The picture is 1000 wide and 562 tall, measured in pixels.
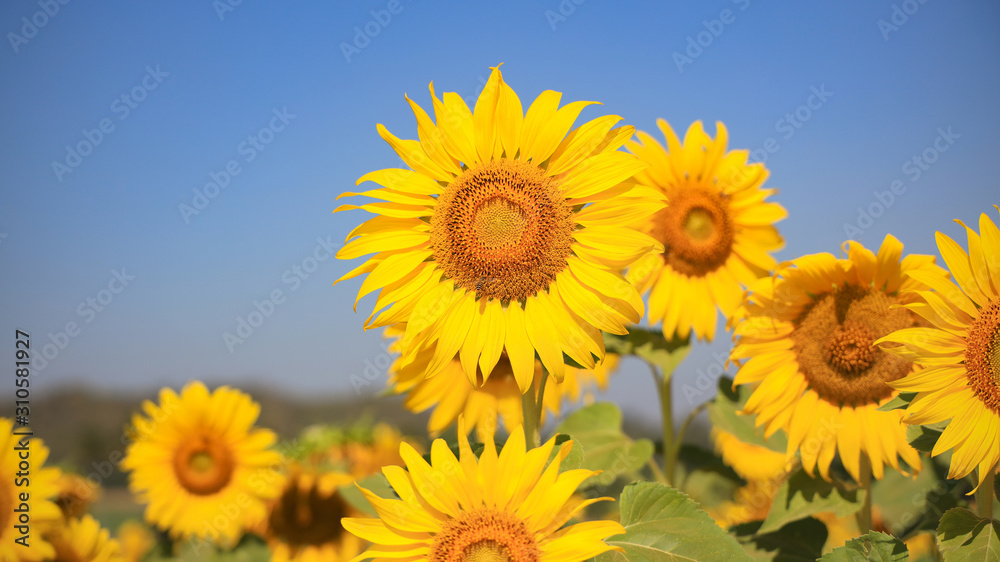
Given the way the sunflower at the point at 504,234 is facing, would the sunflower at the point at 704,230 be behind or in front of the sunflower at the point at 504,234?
behind

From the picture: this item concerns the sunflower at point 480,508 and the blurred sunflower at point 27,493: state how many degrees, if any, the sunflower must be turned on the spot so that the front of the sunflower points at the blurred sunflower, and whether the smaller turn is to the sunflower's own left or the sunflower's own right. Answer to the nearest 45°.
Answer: approximately 135° to the sunflower's own right
